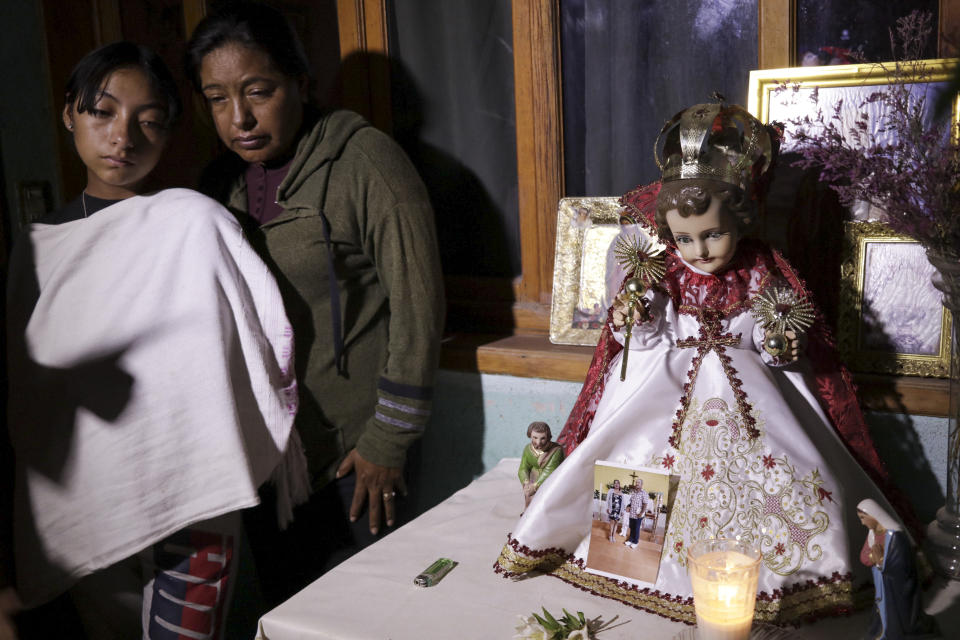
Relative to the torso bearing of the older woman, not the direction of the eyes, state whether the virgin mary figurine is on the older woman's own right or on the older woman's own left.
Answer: on the older woman's own left

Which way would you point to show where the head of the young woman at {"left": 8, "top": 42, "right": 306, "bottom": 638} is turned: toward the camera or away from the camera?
toward the camera

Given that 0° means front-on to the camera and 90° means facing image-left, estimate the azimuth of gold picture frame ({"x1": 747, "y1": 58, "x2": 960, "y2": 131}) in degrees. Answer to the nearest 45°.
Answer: approximately 0°

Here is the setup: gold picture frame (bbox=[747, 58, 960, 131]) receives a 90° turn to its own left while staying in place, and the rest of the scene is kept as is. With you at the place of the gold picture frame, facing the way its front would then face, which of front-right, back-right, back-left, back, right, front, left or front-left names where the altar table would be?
back-right

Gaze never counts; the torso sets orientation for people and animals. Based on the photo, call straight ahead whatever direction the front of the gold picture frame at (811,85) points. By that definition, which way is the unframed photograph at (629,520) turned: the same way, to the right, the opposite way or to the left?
the same way

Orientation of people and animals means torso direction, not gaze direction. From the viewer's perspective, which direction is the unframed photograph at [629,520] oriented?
toward the camera

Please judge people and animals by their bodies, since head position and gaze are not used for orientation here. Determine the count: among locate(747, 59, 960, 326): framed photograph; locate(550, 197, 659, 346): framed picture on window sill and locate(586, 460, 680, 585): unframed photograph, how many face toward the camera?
3

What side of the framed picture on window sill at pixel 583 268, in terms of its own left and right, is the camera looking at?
front

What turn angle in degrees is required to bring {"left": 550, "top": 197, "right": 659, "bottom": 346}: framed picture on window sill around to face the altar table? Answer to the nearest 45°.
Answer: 0° — it already faces it
